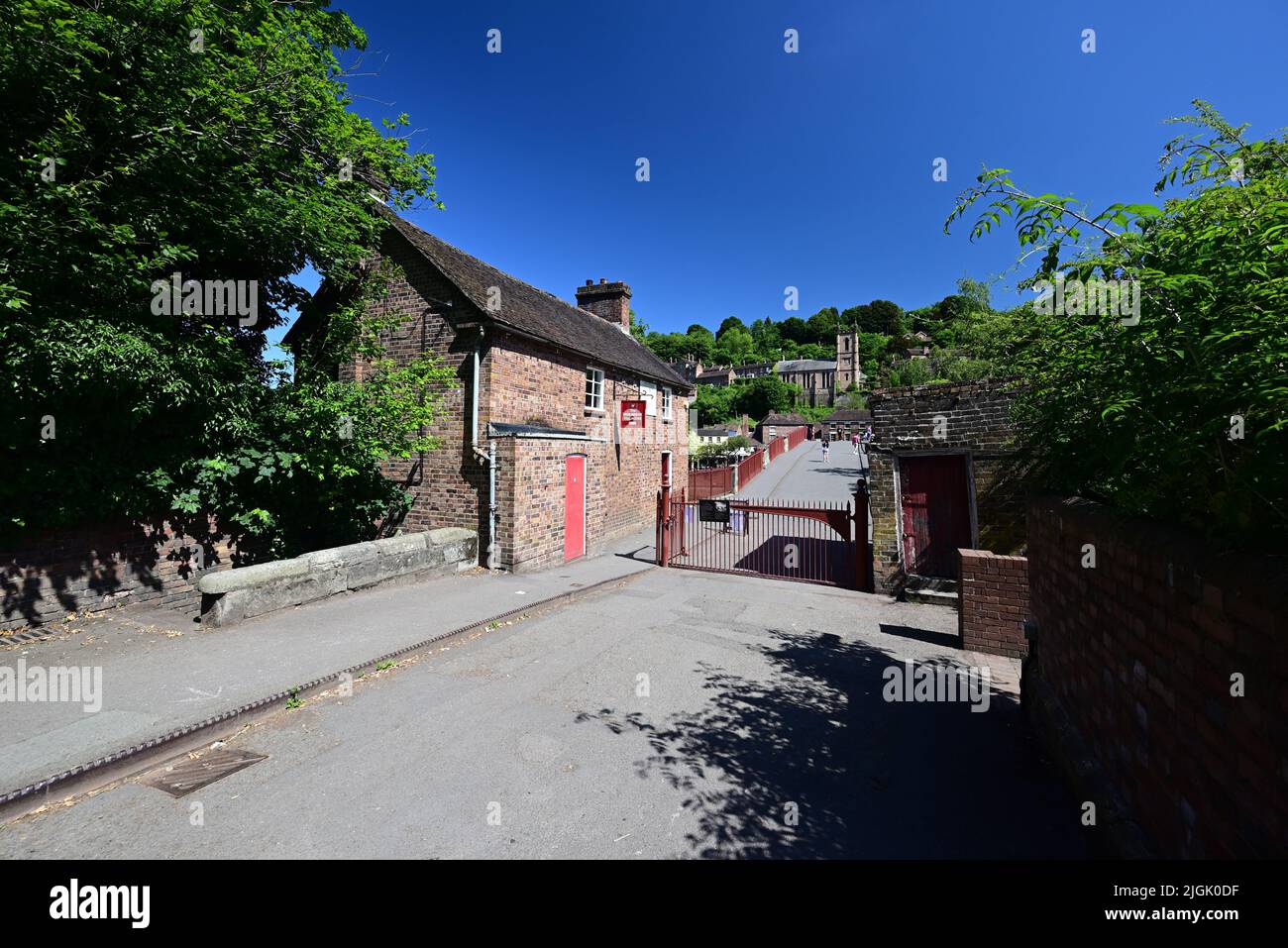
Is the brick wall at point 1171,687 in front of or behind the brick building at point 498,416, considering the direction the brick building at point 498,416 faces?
in front

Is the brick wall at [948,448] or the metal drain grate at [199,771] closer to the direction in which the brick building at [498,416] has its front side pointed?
the brick wall

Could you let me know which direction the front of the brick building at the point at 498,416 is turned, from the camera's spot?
facing the viewer and to the right of the viewer

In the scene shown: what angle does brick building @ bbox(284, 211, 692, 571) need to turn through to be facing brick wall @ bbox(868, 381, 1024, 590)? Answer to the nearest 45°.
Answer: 0° — it already faces it

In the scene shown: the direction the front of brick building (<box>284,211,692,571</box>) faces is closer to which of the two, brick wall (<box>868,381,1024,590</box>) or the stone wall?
the brick wall

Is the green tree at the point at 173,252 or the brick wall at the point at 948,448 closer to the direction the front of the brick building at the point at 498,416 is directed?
the brick wall

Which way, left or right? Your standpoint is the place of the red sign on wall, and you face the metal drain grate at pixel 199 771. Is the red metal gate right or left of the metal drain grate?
left

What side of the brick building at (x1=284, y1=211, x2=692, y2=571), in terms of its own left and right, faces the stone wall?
right

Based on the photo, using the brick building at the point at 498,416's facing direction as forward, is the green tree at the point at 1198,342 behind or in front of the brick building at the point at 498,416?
in front

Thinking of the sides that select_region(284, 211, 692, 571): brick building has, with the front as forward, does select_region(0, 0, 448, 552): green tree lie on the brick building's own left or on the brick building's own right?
on the brick building's own right
